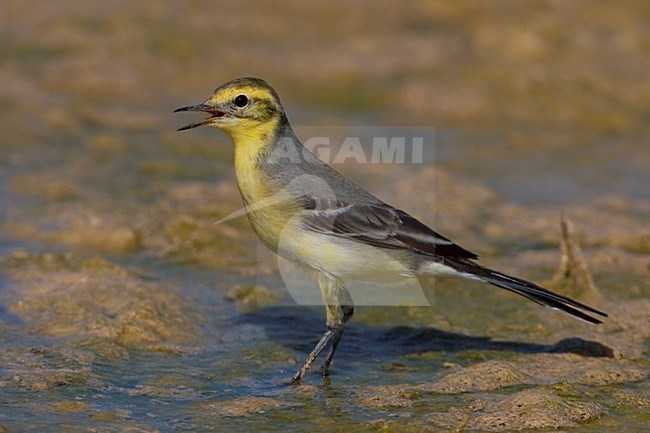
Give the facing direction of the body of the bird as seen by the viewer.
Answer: to the viewer's left
